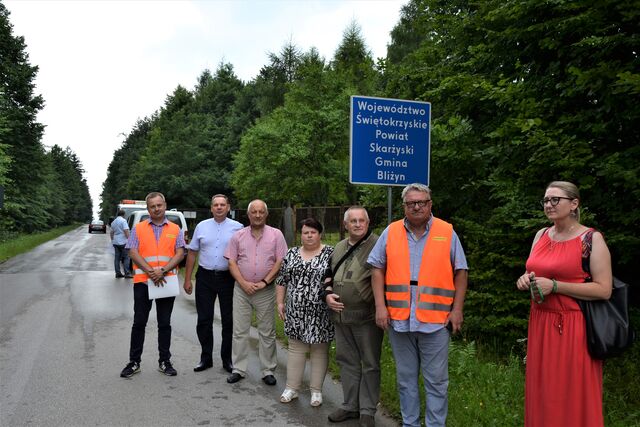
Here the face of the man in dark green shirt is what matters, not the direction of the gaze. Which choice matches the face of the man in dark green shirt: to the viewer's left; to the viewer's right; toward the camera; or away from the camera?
toward the camera

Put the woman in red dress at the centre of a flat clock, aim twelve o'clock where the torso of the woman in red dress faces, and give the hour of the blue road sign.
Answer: The blue road sign is roughly at 3 o'clock from the woman in red dress.

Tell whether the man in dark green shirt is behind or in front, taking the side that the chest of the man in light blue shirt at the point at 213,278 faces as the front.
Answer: in front

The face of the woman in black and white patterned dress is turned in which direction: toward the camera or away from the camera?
toward the camera

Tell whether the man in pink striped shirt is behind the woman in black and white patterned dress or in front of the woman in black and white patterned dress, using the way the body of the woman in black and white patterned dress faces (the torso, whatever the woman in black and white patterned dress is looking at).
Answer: behind

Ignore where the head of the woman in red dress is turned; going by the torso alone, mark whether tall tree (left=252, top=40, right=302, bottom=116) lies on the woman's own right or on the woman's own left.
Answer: on the woman's own right

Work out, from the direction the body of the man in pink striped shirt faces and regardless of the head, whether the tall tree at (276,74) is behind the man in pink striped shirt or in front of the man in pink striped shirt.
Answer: behind

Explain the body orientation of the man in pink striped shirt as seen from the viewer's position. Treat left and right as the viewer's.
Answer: facing the viewer

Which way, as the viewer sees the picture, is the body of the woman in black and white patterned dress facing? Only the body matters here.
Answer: toward the camera

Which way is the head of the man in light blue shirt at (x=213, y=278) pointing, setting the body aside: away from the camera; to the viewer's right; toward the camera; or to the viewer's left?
toward the camera

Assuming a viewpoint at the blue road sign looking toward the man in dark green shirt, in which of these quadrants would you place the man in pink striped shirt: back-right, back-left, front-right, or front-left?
front-right

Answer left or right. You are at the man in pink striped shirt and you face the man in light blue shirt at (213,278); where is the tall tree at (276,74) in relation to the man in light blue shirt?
right

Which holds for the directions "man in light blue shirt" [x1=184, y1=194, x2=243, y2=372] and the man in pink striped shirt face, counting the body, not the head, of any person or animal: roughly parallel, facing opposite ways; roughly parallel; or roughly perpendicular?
roughly parallel

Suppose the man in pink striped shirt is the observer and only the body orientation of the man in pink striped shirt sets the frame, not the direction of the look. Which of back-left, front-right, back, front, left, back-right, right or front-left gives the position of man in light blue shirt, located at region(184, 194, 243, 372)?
back-right

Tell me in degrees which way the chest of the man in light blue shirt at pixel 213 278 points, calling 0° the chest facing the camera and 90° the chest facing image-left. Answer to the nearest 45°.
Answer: approximately 0°
